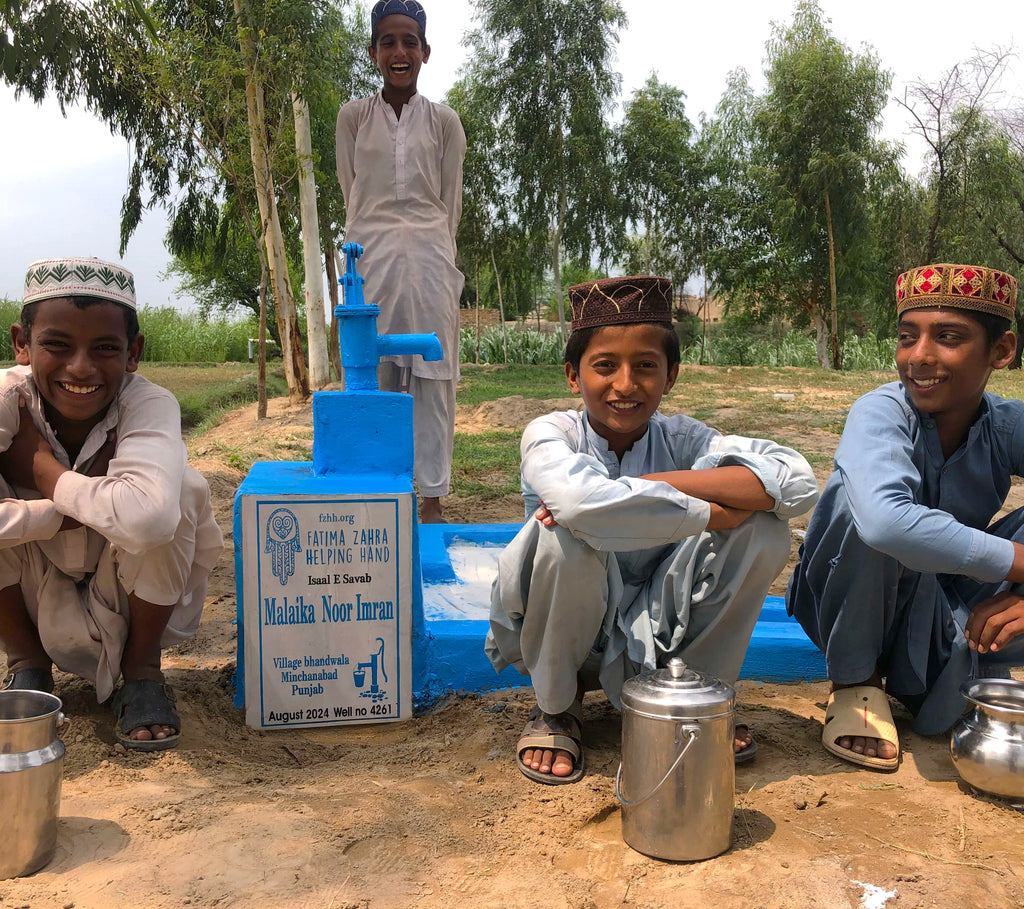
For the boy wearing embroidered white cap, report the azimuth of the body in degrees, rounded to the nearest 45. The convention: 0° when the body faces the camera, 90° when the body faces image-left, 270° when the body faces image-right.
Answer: approximately 0°

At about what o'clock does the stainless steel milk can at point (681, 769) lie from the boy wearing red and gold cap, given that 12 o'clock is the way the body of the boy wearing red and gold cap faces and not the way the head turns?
The stainless steel milk can is roughly at 1 o'clock from the boy wearing red and gold cap.

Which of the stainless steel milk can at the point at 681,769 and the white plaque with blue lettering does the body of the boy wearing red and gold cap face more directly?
the stainless steel milk can

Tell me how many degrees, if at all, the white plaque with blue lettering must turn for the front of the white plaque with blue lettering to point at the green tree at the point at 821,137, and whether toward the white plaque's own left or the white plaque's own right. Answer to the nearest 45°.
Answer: approximately 135° to the white plaque's own left

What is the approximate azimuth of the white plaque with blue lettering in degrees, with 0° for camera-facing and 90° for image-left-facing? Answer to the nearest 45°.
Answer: approximately 0°

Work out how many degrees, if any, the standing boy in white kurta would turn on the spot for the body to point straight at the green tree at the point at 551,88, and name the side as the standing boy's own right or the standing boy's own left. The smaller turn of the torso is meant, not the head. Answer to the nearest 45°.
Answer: approximately 180°

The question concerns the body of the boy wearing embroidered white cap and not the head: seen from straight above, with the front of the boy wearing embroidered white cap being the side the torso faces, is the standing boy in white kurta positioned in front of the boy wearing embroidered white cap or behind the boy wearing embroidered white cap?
behind
